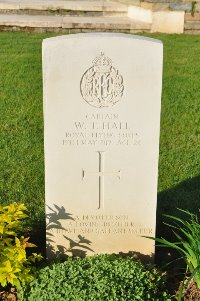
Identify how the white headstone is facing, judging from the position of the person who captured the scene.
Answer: facing the viewer
